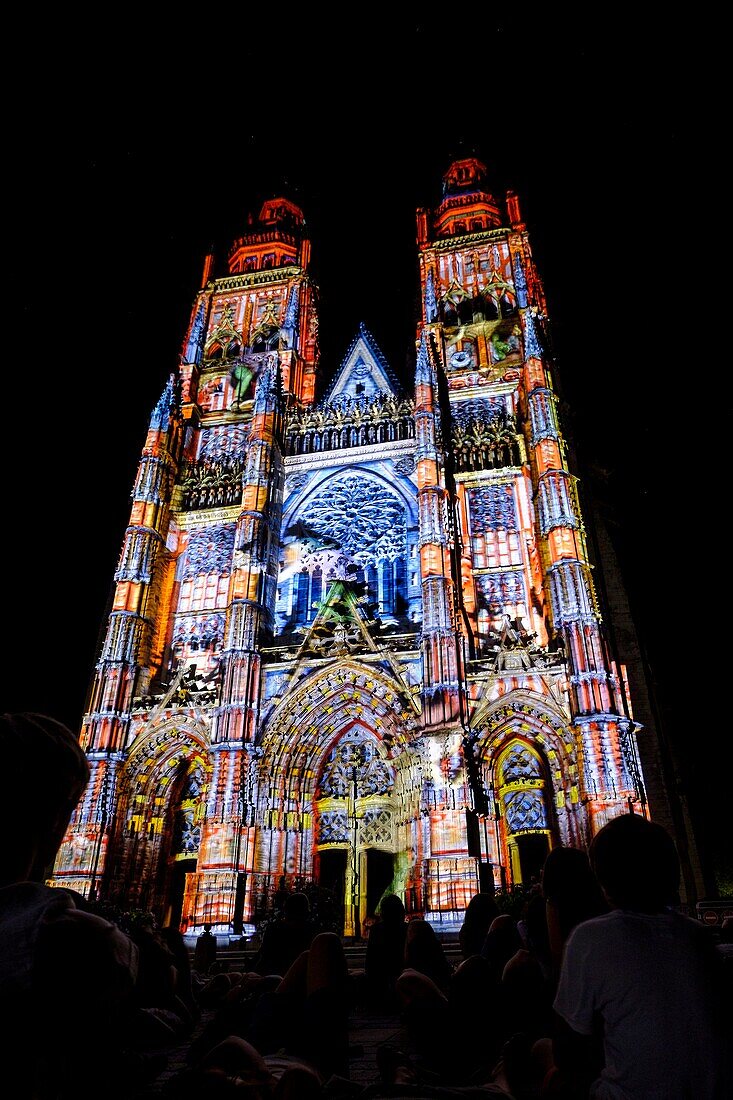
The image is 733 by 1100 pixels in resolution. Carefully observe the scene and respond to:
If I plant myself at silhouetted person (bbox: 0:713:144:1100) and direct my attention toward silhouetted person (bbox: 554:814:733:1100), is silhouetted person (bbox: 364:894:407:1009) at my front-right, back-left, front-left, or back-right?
front-left

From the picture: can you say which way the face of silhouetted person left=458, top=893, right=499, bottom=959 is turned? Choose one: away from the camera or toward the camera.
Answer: away from the camera

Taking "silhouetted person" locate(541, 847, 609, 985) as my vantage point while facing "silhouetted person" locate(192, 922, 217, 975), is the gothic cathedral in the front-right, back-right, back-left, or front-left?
front-right

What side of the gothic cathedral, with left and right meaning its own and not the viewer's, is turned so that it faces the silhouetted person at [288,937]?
front

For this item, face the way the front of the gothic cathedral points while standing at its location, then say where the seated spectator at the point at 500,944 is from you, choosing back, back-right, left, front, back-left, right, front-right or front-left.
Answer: front

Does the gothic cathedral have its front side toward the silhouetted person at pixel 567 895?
yes

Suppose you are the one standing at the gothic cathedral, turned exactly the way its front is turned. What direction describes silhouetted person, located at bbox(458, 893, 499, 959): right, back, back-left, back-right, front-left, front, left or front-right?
front

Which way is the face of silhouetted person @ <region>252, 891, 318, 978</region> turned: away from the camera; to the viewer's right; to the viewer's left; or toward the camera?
away from the camera

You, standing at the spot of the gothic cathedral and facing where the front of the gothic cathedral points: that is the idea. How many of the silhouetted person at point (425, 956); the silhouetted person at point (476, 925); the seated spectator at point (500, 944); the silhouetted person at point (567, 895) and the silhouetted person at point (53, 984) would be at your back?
0

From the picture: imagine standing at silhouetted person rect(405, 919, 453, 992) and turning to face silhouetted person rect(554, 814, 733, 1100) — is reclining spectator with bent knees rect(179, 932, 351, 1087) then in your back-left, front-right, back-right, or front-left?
front-right

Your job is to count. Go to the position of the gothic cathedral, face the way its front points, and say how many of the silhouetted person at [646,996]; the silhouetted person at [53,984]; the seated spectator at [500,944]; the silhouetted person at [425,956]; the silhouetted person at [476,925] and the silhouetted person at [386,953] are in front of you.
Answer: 6

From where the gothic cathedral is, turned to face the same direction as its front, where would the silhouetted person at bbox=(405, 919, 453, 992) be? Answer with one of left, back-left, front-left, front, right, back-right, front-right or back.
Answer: front

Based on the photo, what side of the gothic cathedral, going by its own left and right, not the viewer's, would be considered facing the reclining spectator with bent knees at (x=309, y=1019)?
front

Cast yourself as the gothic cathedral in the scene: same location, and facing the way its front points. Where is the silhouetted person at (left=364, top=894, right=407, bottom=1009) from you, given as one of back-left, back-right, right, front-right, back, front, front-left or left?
front

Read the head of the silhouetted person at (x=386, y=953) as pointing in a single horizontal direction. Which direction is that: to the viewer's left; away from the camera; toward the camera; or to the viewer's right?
away from the camera

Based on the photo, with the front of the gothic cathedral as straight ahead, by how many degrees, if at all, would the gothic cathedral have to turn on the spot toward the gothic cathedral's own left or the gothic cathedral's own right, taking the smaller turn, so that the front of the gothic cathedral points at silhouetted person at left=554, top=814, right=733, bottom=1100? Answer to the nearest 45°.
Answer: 0° — it already faces them

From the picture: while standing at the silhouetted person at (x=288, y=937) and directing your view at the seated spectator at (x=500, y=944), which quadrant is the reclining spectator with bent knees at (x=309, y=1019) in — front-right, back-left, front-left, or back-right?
front-right
